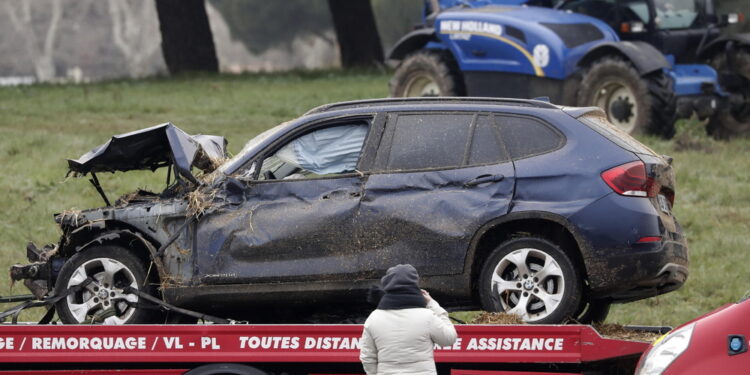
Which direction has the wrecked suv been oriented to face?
to the viewer's left

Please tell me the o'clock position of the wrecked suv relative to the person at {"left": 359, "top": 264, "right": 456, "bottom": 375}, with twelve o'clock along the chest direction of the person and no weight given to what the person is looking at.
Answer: The wrecked suv is roughly at 12 o'clock from the person.

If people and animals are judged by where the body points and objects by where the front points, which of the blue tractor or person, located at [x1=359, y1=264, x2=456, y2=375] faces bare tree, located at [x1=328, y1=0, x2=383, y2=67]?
the person

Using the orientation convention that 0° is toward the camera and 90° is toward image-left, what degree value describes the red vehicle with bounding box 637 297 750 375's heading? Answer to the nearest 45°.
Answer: approximately 90°

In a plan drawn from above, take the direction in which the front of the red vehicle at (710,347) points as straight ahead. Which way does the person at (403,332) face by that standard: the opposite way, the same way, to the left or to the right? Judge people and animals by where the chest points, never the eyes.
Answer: to the right

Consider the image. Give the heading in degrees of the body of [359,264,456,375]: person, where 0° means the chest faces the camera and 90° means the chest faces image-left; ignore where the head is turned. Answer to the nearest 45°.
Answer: approximately 180°

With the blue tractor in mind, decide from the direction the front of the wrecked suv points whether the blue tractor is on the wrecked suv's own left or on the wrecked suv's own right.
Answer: on the wrecked suv's own right
